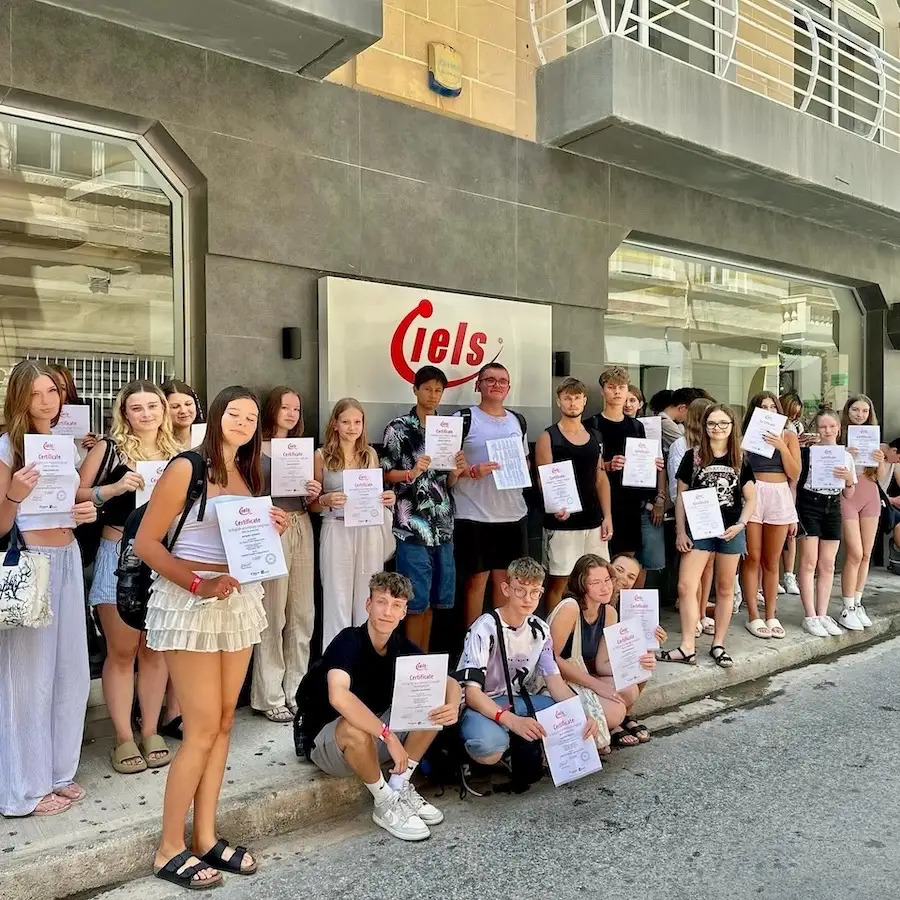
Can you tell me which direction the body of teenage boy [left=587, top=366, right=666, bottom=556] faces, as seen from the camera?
toward the camera

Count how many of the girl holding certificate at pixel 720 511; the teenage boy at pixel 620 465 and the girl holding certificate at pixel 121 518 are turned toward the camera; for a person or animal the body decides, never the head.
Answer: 3

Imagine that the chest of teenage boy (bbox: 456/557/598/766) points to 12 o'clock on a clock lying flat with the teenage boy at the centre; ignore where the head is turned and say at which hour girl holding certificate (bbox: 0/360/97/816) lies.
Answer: The girl holding certificate is roughly at 4 o'clock from the teenage boy.

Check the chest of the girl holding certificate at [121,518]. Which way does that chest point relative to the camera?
toward the camera

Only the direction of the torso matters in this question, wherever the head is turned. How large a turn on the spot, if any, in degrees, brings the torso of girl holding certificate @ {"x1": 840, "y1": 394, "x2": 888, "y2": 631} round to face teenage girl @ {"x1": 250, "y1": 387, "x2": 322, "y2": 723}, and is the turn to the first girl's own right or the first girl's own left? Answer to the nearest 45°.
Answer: approximately 45° to the first girl's own right

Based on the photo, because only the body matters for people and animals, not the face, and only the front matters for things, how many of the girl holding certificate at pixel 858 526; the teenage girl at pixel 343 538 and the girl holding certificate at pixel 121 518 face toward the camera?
3

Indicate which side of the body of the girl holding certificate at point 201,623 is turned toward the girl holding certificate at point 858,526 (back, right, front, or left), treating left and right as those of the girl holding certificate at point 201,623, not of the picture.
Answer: left

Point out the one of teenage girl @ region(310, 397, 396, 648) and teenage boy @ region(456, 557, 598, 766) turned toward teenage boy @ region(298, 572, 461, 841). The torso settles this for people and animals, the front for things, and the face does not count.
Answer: the teenage girl

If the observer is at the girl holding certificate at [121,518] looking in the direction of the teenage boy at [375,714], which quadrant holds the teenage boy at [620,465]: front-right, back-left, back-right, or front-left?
front-left

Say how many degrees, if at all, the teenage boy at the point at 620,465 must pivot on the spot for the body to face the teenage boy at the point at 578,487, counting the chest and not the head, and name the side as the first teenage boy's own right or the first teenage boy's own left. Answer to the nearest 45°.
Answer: approximately 45° to the first teenage boy's own right

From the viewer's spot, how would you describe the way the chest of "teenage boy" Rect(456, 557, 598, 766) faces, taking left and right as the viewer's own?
facing the viewer and to the right of the viewer

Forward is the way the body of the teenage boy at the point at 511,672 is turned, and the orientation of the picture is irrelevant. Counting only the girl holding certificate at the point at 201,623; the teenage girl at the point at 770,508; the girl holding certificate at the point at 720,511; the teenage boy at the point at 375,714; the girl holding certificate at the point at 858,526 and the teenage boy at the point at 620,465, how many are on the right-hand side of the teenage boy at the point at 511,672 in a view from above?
2
